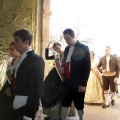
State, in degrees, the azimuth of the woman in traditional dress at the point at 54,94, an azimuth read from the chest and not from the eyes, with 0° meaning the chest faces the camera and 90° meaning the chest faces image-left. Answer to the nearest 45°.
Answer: approximately 45°

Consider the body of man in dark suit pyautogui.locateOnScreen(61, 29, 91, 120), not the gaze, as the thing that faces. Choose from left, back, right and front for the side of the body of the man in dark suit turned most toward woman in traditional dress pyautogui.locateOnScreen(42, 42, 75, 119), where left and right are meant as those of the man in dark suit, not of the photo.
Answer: right

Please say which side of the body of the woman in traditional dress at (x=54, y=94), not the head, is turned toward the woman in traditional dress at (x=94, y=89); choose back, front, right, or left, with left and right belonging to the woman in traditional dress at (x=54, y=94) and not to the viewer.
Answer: back
